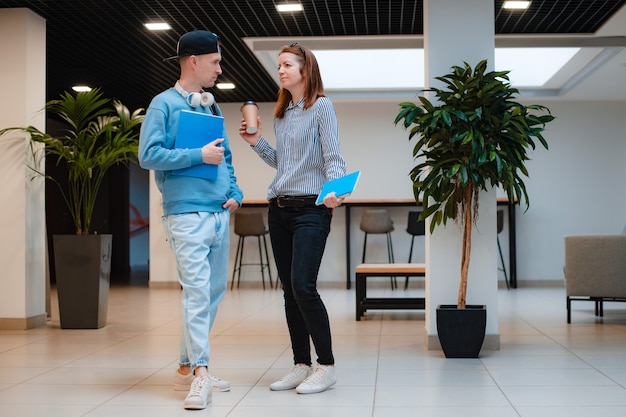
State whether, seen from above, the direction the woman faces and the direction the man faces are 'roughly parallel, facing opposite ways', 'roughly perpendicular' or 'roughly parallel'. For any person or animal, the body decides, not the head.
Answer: roughly perpendicular

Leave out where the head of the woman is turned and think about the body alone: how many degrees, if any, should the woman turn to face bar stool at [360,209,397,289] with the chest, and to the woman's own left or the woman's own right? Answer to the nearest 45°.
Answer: approximately 135° to the woman's own right

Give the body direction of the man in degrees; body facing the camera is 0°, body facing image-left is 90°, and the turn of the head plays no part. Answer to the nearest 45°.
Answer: approximately 315°

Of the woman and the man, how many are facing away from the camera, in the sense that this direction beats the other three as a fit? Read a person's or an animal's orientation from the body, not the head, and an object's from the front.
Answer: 0

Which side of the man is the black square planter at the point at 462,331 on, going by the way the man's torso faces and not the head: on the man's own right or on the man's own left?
on the man's own left

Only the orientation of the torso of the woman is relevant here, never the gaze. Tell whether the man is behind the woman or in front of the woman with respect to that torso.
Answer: in front

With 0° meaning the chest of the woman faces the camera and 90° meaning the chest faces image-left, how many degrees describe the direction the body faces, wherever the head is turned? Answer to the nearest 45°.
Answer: approximately 45°

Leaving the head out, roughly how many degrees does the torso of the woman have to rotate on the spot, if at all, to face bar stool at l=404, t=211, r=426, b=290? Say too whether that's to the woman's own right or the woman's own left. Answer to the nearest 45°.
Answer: approximately 135° to the woman's own right

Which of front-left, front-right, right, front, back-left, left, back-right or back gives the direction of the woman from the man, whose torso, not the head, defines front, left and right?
front-left

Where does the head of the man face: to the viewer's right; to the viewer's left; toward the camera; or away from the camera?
to the viewer's right
